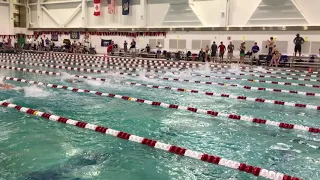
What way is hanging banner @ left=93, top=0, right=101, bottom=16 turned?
toward the camera

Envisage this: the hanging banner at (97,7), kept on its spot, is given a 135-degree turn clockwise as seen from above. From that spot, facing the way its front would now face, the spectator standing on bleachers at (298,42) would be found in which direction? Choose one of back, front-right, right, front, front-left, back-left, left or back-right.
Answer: back

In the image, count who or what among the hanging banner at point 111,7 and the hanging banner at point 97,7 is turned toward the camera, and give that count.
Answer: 2

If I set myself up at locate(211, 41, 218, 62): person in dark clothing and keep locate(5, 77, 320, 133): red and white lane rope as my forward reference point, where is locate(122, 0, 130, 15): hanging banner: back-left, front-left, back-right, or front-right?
back-right

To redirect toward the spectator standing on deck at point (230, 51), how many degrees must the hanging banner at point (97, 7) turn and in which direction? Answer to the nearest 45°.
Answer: approximately 45° to its left

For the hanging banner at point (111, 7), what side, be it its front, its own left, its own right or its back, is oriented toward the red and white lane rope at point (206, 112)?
front

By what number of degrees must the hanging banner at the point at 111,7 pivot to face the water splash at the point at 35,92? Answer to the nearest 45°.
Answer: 0° — it already faces it

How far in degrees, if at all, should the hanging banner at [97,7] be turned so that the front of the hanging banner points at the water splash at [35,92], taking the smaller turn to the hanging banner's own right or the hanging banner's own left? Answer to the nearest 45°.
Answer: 0° — it already faces it

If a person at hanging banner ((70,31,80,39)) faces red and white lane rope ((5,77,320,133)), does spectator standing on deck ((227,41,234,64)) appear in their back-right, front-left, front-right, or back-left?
front-left

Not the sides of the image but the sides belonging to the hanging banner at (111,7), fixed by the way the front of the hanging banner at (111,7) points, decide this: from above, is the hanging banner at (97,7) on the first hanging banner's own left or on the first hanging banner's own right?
on the first hanging banner's own right

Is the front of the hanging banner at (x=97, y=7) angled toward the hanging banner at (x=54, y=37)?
no

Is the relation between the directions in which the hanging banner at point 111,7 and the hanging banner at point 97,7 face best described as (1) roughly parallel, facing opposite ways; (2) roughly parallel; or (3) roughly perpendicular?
roughly parallel

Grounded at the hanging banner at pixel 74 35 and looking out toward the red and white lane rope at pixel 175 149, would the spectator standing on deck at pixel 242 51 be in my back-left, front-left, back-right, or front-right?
front-left

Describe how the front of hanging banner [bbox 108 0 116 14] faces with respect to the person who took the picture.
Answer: facing the viewer

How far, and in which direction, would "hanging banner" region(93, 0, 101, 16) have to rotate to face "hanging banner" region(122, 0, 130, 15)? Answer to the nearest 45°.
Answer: approximately 45° to its left

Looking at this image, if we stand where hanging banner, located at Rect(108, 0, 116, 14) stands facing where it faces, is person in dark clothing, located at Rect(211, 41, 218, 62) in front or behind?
in front

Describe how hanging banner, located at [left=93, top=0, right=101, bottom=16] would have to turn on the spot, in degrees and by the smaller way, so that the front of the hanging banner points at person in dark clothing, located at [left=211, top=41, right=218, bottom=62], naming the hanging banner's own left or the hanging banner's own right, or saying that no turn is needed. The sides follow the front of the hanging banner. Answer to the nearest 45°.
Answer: approximately 45° to the hanging banner's own left

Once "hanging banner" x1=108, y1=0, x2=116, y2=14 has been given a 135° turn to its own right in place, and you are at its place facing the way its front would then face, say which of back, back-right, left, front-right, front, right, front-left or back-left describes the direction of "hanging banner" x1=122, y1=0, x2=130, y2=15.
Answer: back
